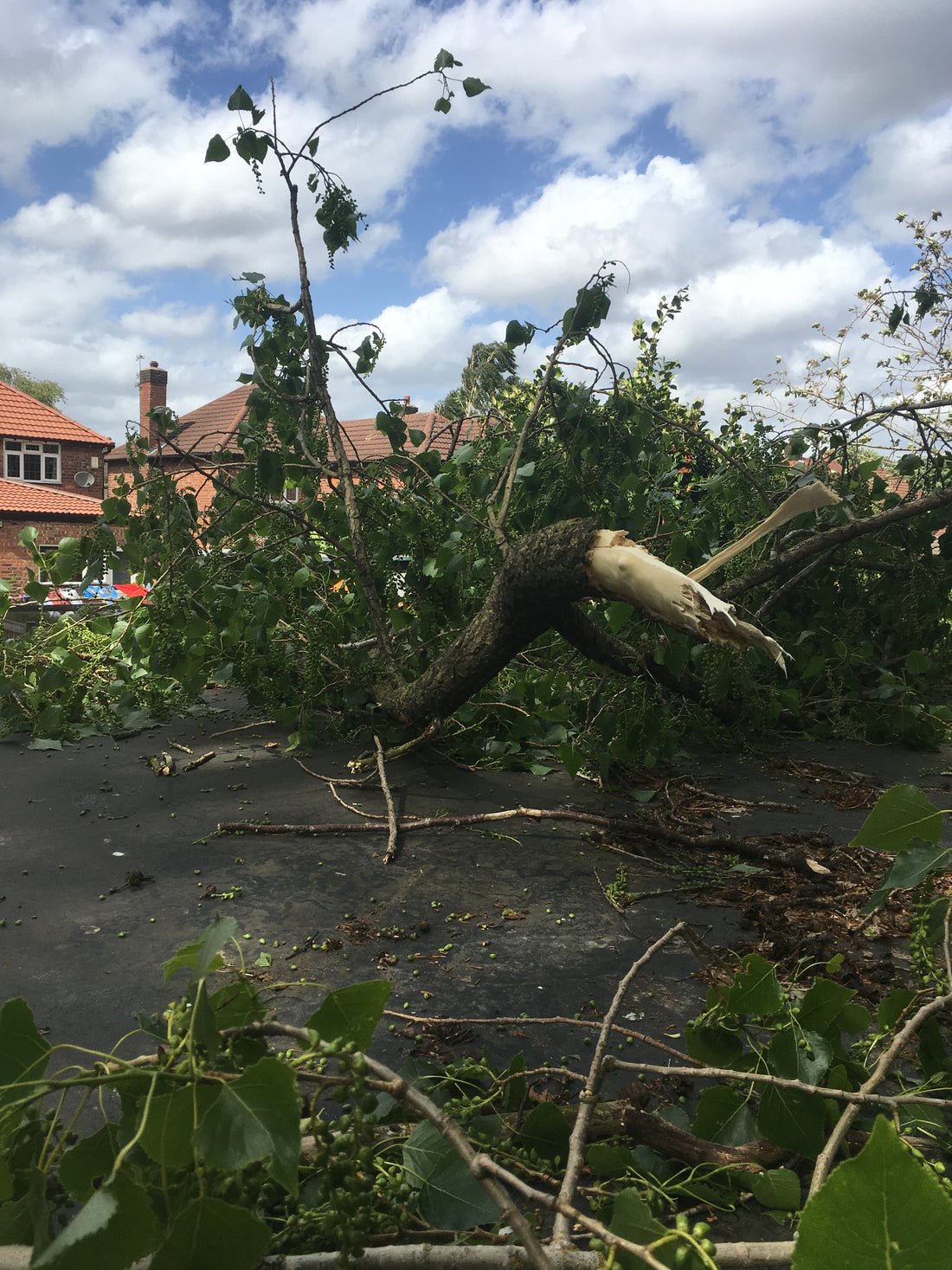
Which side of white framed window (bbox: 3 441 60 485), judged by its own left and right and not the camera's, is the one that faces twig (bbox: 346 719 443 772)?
front

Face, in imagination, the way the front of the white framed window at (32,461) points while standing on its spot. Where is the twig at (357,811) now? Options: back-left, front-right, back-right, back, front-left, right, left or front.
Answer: front

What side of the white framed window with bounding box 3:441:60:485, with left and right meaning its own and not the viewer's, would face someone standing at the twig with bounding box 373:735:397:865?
front

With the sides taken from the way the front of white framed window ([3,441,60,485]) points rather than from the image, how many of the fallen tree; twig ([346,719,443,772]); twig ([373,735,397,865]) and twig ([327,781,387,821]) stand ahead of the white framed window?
4

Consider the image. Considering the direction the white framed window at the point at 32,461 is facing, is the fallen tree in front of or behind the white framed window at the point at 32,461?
in front

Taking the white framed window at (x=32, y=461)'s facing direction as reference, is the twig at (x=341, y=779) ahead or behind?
ahead

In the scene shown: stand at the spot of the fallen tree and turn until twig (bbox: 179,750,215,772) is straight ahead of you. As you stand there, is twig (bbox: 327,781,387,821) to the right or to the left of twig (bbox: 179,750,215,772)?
left

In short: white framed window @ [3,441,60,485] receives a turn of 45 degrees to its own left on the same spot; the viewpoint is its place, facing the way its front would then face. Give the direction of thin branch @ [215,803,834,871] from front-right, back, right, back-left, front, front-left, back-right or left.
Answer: front-right

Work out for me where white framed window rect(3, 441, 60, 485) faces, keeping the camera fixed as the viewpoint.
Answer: facing the viewer
